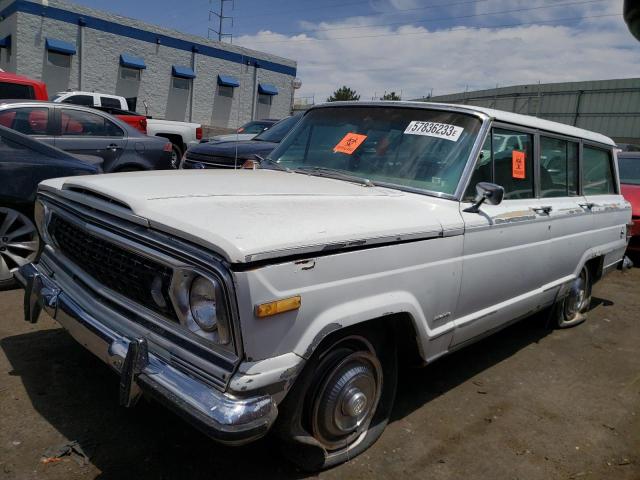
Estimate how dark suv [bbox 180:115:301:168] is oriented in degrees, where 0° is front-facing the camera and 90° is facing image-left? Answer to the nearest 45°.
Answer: approximately 45°

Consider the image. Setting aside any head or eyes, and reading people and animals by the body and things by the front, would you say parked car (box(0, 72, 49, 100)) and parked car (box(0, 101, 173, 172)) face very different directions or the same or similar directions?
same or similar directions

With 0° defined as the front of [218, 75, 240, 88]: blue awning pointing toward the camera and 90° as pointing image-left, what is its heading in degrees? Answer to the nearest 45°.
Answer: approximately 315°

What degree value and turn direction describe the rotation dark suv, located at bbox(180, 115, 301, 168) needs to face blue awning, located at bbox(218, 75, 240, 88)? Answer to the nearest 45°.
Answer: approximately 135° to its right

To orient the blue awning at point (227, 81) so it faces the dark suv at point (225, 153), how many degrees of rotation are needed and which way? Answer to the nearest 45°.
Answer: approximately 45° to its right

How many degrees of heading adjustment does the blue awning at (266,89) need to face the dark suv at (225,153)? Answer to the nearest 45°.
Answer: approximately 45° to its right

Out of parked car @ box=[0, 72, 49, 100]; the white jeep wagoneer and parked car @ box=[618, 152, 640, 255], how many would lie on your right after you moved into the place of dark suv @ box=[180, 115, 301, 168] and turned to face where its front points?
1

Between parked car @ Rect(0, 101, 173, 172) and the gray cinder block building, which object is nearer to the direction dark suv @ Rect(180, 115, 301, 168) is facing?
the parked car

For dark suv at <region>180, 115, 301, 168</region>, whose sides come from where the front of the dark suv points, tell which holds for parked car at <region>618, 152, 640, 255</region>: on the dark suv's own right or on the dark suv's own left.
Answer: on the dark suv's own left

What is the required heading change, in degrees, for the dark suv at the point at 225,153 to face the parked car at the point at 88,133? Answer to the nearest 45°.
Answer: approximately 45° to its right

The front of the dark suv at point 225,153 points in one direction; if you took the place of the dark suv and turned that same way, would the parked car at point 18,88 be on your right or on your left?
on your right

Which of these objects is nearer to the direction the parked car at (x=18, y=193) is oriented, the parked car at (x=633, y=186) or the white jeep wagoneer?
the white jeep wagoneer

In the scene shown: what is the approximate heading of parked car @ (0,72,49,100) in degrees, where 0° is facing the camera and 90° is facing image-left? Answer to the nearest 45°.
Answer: approximately 90°
